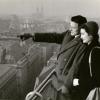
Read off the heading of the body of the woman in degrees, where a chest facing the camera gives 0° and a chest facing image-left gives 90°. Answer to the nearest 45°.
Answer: approximately 90°

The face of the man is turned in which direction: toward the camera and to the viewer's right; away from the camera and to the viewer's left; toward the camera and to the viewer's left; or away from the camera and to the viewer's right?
toward the camera and to the viewer's left
